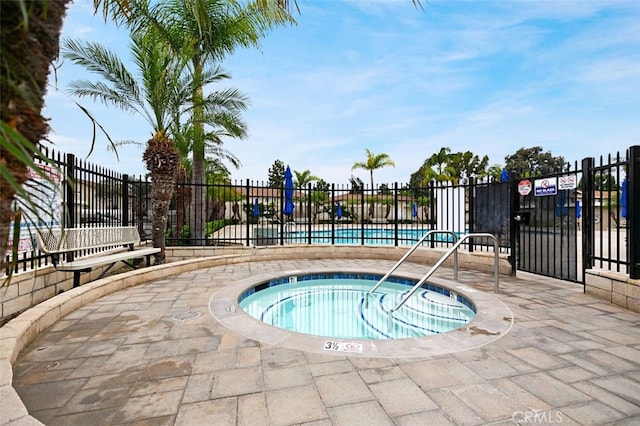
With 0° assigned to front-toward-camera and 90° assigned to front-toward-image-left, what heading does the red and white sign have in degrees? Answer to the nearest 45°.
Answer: approximately 0°

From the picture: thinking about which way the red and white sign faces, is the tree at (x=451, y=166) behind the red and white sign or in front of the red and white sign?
behind

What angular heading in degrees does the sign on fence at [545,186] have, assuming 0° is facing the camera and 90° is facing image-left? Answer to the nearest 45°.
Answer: approximately 0°

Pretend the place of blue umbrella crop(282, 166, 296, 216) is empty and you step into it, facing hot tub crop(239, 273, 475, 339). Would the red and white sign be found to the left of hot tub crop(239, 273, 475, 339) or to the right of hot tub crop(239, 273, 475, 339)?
left

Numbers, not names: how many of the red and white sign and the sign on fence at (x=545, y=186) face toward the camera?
2

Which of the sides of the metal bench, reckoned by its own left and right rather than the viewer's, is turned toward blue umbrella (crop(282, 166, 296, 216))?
left

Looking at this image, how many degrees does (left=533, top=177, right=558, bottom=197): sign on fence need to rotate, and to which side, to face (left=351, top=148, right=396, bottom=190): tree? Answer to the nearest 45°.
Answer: approximately 135° to its right

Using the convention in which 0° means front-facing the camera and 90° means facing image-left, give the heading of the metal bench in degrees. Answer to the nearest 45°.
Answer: approximately 315°

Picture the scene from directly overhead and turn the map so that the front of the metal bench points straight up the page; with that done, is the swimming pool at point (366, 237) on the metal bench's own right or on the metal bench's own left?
on the metal bench's own left
